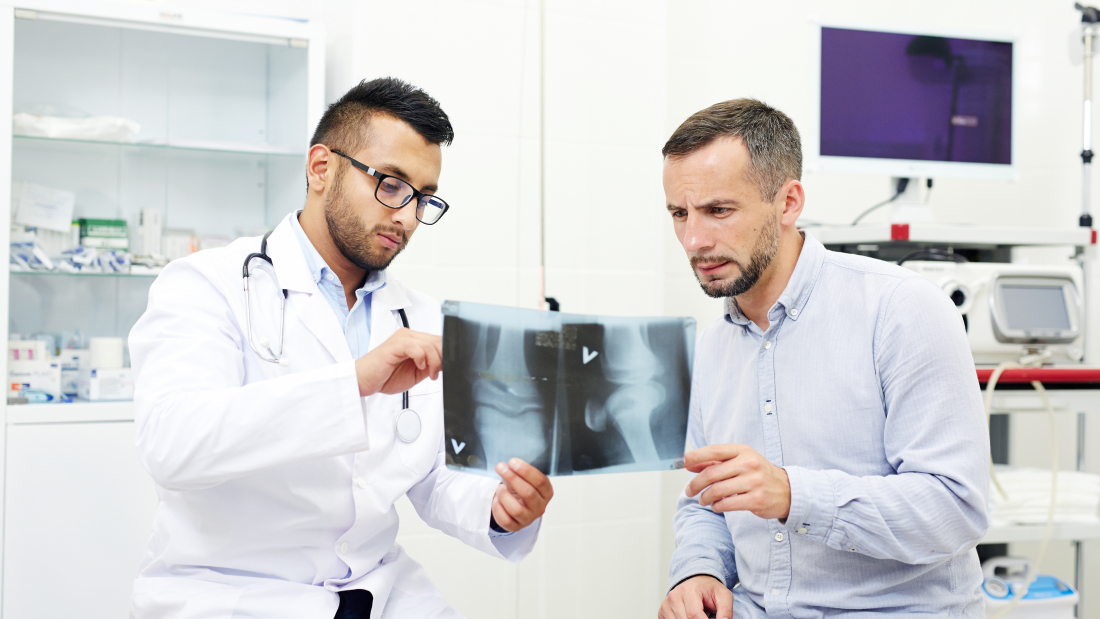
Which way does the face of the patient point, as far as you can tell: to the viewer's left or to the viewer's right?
to the viewer's left

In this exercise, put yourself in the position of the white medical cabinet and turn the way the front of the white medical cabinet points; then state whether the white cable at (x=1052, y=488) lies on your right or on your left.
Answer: on your left

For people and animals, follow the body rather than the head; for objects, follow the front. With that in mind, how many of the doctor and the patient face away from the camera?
0

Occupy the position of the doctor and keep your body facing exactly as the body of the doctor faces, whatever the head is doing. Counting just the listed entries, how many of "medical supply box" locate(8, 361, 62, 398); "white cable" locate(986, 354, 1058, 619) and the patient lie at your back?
1

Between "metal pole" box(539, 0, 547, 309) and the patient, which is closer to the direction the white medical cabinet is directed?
the patient

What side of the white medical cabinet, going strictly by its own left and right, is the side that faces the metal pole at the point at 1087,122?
left

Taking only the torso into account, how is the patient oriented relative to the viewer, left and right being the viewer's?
facing the viewer and to the left of the viewer

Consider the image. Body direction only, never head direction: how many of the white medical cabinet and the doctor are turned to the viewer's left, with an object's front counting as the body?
0

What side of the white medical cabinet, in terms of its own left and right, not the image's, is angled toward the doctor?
front

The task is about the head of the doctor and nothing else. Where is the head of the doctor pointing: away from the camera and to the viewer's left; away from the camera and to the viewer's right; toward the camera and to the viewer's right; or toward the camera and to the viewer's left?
toward the camera and to the viewer's right

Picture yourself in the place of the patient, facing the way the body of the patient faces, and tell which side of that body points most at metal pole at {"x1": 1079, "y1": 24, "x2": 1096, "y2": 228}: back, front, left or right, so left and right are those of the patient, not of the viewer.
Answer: back

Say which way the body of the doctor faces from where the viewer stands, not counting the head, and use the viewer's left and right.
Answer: facing the viewer and to the right of the viewer

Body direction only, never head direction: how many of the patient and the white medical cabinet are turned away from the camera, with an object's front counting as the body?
0

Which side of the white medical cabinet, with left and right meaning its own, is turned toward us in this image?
front

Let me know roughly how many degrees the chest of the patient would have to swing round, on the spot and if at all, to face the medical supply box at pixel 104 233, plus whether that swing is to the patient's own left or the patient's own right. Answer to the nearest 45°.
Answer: approximately 45° to the patient's own right

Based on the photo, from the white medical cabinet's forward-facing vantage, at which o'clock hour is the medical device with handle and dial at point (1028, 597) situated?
The medical device with handle and dial is roughly at 10 o'clock from the white medical cabinet.

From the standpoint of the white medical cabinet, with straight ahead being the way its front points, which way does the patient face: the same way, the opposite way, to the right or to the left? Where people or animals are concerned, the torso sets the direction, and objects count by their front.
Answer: to the right
